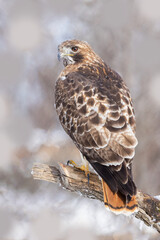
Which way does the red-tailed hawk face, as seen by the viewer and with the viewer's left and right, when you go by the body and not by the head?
facing away from the viewer and to the left of the viewer
